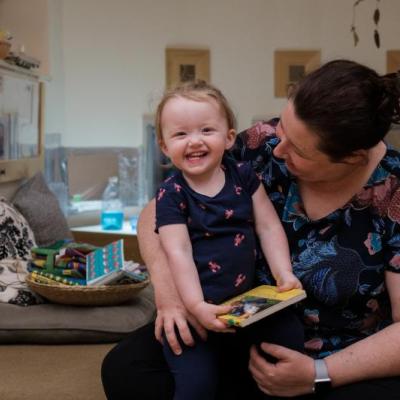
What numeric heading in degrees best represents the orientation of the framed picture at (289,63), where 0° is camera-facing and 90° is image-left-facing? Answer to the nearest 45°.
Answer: approximately 0°

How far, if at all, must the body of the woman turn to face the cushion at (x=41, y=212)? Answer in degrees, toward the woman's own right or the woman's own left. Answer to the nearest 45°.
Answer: approximately 90° to the woman's own right

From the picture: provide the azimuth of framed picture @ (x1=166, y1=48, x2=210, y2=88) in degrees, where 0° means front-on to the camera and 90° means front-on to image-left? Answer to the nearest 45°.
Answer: approximately 0°

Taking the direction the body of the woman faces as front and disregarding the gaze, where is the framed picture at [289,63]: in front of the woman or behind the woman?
behind

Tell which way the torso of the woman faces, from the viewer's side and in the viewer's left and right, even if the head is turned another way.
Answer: facing the viewer and to the left of the viewer

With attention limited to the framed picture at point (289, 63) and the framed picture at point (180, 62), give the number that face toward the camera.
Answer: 2

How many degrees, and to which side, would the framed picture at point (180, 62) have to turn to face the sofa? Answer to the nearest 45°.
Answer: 0° — it already faces it

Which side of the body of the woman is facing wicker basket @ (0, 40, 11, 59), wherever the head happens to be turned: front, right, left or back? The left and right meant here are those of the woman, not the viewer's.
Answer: right

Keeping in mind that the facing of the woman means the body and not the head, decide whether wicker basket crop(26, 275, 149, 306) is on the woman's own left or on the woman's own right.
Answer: on the woman's own right
